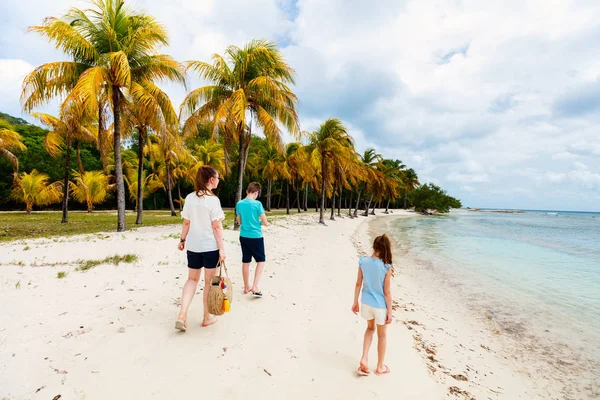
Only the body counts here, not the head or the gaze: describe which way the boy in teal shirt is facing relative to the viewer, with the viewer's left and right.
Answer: facing away from the viewer and to the right of the viewer

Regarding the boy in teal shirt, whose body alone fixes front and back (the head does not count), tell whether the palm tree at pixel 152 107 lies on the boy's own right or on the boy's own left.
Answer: on the boy's own left

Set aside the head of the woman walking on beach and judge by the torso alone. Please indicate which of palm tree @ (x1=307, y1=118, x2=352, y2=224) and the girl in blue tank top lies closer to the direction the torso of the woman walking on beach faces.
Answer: the palm tree

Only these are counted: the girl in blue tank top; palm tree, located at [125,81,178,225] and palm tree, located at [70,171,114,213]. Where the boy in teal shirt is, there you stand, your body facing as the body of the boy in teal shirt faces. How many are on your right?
1

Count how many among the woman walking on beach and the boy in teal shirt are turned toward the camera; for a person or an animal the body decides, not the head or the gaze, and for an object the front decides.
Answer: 0

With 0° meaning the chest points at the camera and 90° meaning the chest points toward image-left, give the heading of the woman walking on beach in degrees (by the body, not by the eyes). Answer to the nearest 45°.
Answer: approximately 225°

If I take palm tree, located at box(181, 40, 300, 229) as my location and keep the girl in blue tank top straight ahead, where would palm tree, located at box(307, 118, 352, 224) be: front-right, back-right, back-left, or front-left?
back-left

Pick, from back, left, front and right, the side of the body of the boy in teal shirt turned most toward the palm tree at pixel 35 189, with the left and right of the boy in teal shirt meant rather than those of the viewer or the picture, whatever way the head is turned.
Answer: left

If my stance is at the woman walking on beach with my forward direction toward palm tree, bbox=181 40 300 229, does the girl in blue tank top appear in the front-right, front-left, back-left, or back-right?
back-right
